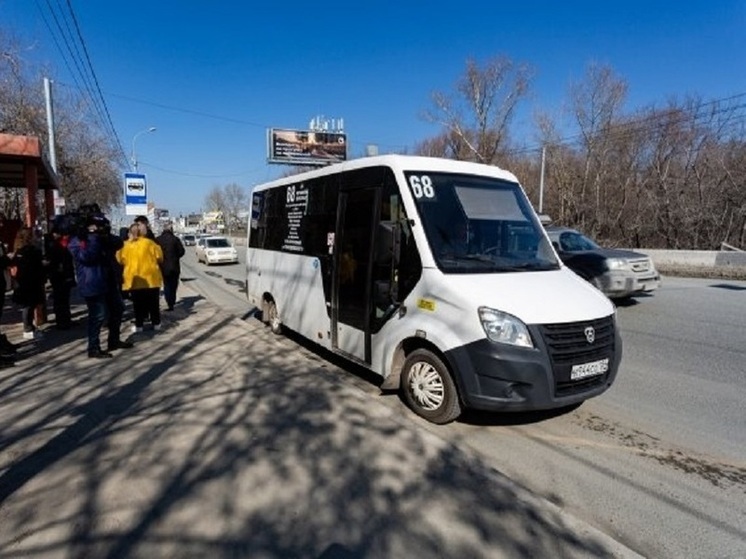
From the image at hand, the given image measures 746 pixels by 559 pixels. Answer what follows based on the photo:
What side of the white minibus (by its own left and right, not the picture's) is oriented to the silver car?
left

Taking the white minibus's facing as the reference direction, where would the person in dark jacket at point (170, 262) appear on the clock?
The person in dark jacket is roughly at 6 o'clock from the white minibus.

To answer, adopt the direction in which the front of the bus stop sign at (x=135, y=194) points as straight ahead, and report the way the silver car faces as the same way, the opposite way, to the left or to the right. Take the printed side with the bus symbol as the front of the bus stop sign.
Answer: the same way

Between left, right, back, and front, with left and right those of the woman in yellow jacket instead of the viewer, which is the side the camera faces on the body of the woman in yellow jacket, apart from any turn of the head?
back

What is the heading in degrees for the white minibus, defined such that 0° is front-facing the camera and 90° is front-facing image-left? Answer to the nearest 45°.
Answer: approximately 315°

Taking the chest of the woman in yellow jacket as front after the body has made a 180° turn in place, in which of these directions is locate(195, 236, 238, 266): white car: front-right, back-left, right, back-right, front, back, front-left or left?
back

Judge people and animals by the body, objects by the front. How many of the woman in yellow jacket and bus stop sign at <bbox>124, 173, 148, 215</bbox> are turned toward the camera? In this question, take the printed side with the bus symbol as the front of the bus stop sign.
1

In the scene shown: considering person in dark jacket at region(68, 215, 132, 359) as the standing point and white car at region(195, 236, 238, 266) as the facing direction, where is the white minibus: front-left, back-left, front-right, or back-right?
back-right

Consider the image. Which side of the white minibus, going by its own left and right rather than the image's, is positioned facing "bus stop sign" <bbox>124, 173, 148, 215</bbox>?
back

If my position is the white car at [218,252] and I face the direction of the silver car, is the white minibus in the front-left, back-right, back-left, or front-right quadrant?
front-right

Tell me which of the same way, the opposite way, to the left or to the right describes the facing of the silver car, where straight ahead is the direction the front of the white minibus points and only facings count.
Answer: the same way

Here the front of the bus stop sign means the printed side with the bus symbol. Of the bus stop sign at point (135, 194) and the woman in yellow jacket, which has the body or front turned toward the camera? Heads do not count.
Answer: the bus stop sign

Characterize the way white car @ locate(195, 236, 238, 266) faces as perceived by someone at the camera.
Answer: facing the viewer and to the right of the viewer
